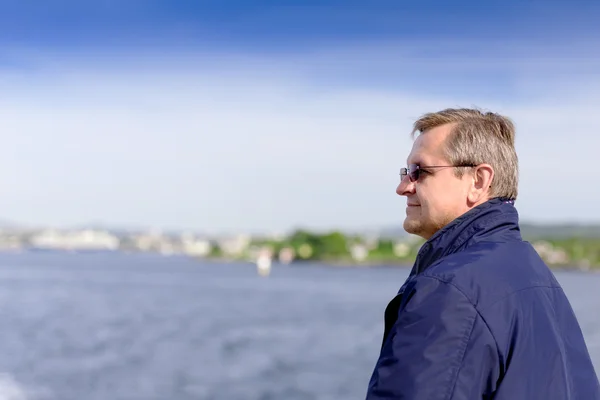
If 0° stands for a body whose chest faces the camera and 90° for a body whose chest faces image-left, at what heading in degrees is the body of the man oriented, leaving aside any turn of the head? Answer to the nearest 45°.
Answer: approximately 135°

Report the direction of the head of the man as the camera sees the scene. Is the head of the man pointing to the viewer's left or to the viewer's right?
to the viewer's left
